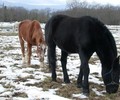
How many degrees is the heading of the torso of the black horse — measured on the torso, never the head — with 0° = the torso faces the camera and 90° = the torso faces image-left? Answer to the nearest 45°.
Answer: approximately 315°
